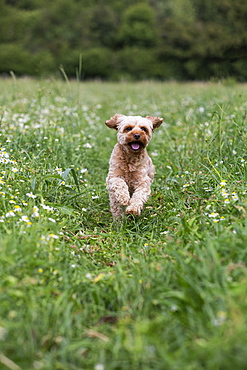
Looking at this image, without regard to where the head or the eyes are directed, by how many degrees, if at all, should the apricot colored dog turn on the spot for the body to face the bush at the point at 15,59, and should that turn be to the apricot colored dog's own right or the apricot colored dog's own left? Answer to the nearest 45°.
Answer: approximately 180°

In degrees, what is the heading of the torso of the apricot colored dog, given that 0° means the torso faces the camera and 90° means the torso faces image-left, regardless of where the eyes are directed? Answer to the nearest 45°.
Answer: approximately 0°

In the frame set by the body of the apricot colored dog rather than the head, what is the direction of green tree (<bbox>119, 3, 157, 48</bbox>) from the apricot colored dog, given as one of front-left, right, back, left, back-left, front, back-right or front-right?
back
